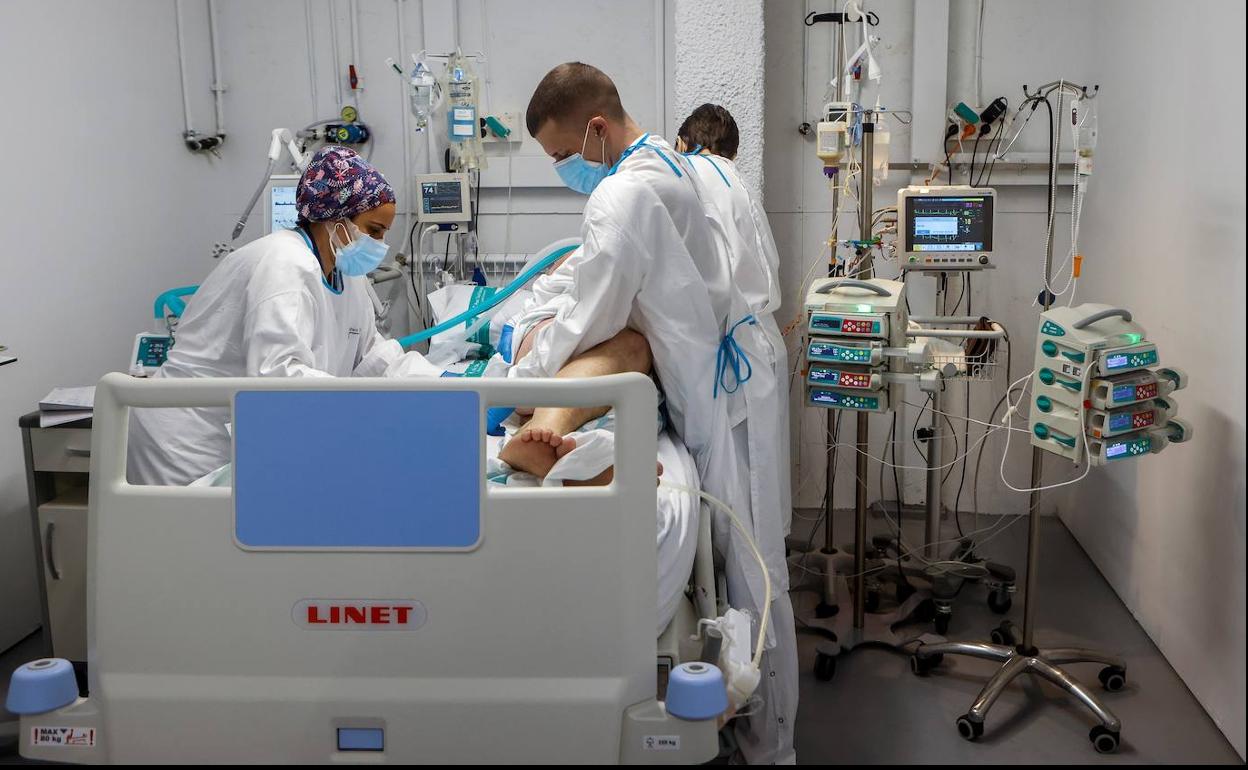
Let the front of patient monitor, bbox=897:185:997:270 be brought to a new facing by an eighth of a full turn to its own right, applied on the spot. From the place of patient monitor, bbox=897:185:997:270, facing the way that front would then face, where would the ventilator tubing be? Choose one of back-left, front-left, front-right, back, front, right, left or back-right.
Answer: front-right

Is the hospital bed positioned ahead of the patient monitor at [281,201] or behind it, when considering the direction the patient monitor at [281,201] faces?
ahead

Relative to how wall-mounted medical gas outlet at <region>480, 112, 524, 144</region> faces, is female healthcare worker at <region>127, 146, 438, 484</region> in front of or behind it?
in front

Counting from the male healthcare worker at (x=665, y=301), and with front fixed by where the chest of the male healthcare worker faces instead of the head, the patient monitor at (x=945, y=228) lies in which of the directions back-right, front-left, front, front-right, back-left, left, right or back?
back-right

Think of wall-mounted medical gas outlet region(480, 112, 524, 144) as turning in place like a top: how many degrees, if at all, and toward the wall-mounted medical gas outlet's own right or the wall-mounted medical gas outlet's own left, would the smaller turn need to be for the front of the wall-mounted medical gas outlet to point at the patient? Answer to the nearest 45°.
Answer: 0° — it already faces them

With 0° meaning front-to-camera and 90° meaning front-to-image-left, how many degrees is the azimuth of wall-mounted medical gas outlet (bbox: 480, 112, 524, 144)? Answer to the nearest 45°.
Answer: approximately 0°

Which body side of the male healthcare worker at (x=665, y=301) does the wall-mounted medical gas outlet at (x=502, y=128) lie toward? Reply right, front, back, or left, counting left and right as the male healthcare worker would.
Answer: right

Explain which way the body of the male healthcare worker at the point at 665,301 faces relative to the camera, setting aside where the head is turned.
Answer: to the viewer's left

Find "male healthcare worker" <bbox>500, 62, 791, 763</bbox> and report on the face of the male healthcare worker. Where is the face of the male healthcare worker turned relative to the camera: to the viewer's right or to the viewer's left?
to the viewer's left

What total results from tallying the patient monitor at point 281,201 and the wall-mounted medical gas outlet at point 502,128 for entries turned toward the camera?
2
